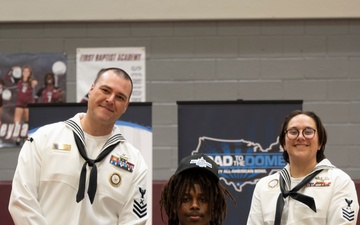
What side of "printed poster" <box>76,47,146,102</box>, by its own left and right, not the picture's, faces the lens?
front

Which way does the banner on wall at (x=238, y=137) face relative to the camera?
toward the camera

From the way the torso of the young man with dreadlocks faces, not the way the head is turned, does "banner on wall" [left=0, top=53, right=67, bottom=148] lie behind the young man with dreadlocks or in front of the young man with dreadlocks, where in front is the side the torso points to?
behind

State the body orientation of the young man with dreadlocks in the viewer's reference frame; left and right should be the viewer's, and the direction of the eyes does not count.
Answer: facing the viewer

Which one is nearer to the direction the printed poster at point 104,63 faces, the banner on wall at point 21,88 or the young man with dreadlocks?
the young man with dreadlocks

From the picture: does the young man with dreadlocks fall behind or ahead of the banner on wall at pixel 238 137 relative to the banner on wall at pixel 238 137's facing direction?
ahead

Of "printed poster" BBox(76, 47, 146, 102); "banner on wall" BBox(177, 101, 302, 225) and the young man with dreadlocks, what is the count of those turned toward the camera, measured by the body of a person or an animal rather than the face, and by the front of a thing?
3

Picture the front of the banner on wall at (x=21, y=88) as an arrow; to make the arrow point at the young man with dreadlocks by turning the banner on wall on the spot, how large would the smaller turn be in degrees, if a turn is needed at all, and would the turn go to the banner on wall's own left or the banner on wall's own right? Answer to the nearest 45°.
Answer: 0° — it already faces them

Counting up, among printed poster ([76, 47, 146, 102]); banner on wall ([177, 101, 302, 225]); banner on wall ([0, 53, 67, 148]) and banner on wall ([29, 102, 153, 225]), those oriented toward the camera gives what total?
4

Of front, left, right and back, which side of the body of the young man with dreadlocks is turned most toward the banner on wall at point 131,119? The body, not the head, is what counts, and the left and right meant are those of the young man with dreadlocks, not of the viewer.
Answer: back

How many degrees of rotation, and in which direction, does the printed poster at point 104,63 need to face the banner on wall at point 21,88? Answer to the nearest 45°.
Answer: approximately 90° to its right
